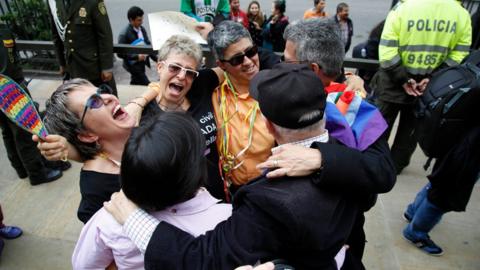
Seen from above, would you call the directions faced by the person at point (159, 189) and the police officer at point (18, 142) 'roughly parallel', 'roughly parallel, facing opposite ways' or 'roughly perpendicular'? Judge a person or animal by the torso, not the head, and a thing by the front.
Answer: roughly perpendicular

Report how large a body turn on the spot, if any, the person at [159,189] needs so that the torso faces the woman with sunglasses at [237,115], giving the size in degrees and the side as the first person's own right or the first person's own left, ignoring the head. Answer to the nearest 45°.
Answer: approximately 45° to the first person's own right

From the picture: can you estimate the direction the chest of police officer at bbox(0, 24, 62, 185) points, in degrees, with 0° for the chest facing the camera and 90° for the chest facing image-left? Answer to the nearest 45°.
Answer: approximately 270°

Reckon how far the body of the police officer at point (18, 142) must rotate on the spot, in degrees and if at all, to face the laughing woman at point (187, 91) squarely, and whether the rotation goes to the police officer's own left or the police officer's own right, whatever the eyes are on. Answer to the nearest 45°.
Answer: approximately 45° to the police officer's own right

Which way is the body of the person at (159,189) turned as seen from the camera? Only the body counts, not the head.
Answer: away from the camera

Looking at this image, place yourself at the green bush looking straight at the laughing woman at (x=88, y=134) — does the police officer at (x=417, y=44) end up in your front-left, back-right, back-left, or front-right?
front-left

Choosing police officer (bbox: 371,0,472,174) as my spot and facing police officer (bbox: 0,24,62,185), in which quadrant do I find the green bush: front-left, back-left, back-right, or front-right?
front-right

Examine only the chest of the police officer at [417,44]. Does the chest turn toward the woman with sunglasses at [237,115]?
no

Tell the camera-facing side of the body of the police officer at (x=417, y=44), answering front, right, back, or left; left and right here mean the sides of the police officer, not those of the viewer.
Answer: back

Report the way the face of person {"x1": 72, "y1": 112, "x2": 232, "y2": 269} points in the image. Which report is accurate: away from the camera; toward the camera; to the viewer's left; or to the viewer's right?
away from the camera

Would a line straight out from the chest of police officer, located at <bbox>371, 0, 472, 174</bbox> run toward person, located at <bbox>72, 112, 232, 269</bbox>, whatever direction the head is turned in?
no

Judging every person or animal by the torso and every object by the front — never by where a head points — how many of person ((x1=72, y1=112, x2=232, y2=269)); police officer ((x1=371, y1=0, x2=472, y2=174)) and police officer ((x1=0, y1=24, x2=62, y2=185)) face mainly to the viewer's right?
1

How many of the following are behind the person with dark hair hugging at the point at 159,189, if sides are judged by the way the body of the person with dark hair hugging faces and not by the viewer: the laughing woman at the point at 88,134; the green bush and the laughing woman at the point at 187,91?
0

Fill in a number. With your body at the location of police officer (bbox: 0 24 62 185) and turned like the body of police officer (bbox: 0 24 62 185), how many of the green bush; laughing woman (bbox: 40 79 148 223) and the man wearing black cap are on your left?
1
